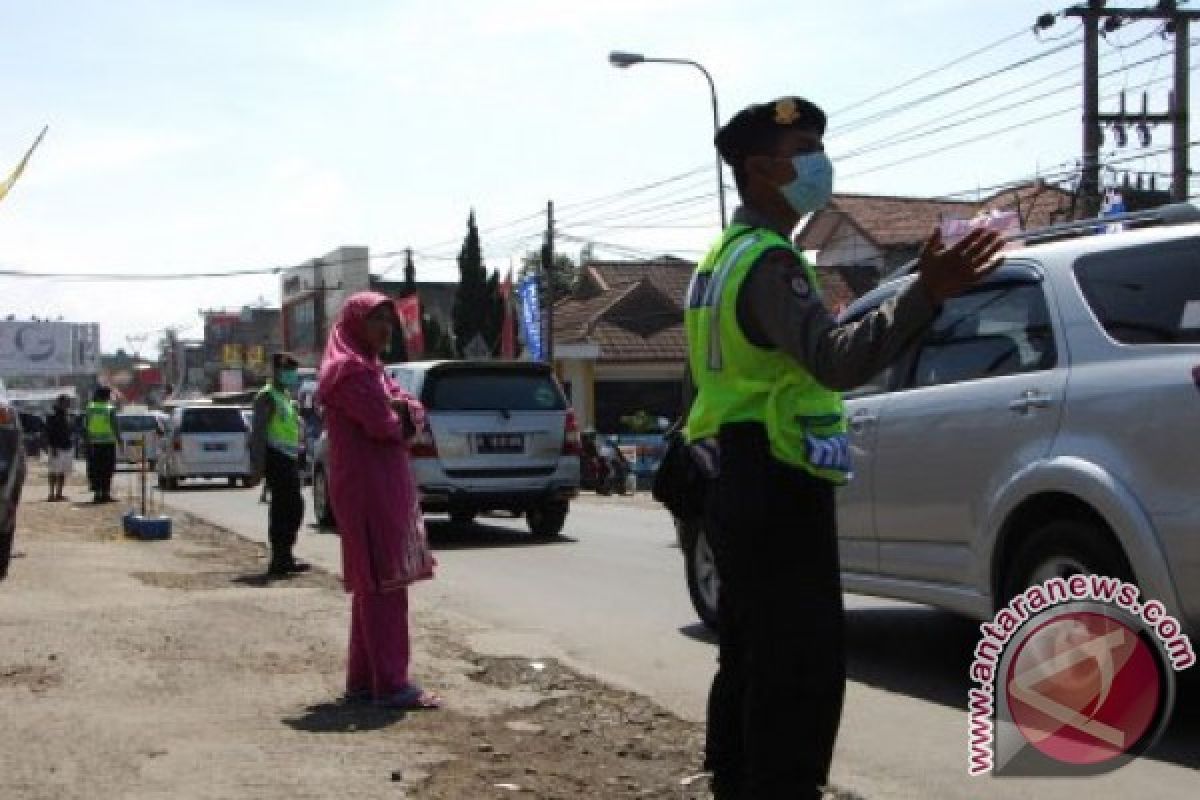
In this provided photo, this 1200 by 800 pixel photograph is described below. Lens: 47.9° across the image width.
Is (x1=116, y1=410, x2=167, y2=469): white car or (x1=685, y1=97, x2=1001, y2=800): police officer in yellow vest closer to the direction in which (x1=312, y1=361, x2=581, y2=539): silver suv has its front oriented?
the white car

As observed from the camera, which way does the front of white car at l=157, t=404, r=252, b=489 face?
facing away from the viewer

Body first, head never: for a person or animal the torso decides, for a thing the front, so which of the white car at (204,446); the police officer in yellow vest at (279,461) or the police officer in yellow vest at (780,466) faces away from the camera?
the white car

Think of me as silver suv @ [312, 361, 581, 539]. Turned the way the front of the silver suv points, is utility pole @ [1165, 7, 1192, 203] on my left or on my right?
on my right

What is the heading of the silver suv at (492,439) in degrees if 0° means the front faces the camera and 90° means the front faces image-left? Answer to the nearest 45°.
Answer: approximately 135°

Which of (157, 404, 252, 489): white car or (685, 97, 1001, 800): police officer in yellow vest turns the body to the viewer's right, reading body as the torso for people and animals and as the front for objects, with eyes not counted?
the police officer in yellow vest

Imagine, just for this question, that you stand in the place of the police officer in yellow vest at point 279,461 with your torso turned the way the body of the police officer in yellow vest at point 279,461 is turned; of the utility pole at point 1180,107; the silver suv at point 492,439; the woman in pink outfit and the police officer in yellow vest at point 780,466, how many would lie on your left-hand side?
2

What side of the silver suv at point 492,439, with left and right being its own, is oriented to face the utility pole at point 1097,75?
right

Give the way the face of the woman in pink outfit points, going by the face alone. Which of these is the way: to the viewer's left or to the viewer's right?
to the viewer's right

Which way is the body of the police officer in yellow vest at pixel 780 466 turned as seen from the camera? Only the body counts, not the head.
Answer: to the viewer's right

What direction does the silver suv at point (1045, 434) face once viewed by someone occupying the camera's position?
facing away from the viewer and to the left of the viewer

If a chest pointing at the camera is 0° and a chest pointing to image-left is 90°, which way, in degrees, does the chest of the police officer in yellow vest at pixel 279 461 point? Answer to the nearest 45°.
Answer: approximately 315°

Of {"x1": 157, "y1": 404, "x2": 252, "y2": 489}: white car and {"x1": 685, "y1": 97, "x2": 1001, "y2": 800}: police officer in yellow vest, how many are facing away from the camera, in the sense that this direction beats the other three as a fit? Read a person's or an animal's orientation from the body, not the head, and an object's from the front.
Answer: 1
